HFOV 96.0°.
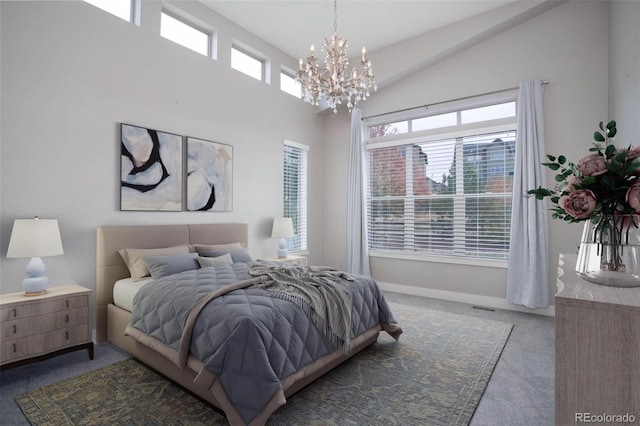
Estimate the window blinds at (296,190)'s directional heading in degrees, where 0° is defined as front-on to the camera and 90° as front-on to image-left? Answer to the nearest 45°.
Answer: approximately 315°

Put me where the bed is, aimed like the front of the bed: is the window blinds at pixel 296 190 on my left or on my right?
on my left

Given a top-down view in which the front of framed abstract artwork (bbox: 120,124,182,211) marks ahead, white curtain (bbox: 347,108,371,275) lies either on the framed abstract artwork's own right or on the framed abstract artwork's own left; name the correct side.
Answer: on the framed abstract artwork's own left

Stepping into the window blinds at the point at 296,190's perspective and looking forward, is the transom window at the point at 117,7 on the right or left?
on its right

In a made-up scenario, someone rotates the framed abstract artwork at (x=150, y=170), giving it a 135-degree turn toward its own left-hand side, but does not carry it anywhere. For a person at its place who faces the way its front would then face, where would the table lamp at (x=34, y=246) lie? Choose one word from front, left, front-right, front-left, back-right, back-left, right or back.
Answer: back-left
